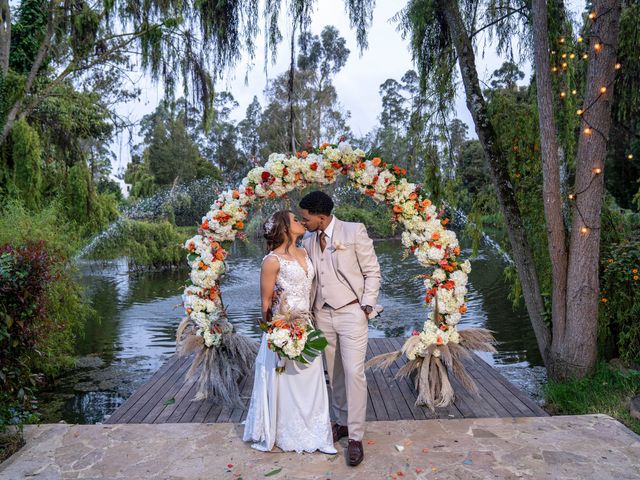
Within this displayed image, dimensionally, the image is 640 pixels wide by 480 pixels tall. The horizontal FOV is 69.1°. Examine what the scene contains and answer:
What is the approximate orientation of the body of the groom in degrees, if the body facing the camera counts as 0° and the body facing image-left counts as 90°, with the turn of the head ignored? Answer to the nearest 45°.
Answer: approximately 45°

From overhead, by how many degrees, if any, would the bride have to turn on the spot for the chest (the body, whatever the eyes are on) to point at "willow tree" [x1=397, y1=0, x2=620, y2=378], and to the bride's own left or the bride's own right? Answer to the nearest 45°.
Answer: approximately 90° to the bride's own left

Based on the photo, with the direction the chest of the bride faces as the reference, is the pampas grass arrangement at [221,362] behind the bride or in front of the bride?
behind

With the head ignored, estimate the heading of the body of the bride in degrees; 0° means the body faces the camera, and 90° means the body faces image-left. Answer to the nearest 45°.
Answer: approximately 315°

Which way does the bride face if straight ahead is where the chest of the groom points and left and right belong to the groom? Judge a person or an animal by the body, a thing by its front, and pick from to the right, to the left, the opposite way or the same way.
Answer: to the left

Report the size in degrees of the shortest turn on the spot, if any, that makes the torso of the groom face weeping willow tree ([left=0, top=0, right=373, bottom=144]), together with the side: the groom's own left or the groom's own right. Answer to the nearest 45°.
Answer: approximately 90° to the groom's own right

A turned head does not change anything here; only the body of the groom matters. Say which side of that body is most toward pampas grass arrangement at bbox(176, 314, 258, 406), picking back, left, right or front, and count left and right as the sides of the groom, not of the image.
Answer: right

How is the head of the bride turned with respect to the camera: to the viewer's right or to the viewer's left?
to the viewer's right
